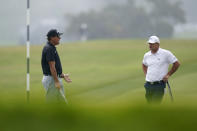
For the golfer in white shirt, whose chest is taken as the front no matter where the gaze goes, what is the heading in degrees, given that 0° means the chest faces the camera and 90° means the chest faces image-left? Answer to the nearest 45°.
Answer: approximately 45°
